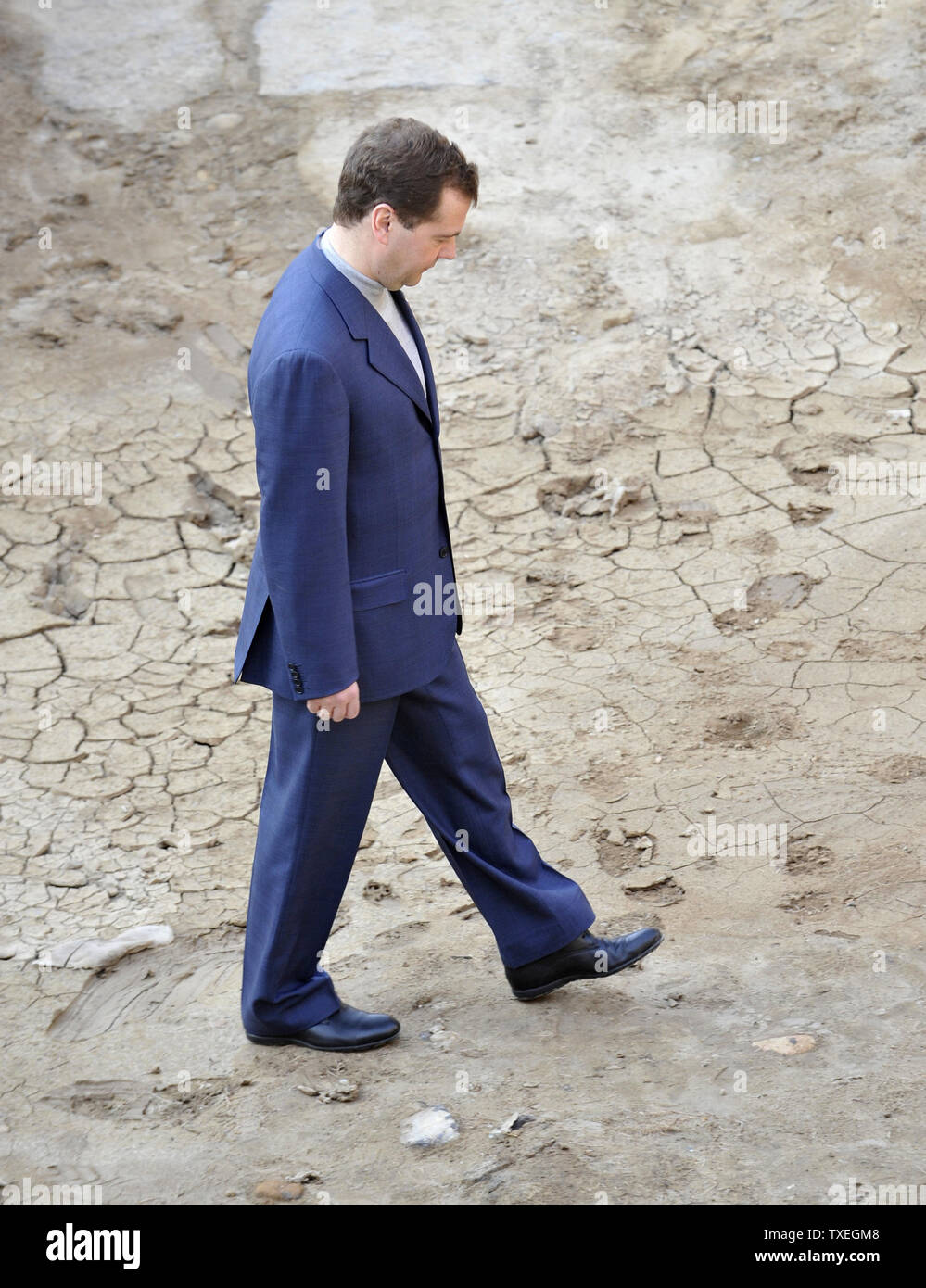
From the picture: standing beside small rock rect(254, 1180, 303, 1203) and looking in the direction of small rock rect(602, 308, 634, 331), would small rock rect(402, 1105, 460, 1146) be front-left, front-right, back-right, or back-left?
front-right

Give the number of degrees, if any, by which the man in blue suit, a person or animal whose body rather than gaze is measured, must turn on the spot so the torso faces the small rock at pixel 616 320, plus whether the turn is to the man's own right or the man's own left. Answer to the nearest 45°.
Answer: approximately 90° to the man's own left

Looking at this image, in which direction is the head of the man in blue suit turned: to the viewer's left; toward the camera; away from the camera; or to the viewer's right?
to the viewer's right

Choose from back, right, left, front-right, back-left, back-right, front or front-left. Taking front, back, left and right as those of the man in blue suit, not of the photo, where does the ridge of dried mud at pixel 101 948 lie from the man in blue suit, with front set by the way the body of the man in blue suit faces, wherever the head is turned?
back-left

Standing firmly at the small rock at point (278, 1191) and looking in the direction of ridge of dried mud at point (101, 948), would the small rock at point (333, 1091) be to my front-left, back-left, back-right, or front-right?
front-right

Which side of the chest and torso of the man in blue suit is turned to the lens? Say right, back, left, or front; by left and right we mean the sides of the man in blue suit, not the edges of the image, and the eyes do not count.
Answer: right
